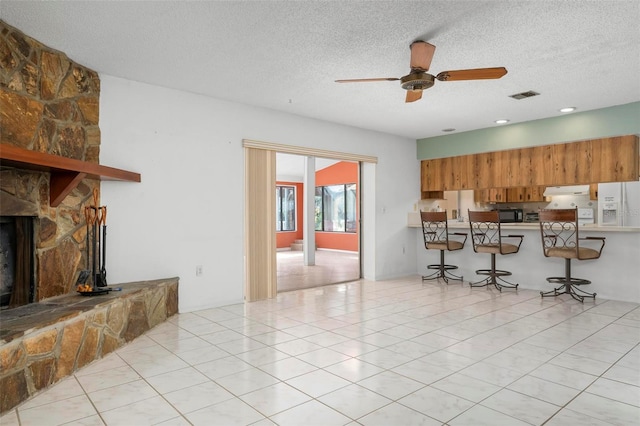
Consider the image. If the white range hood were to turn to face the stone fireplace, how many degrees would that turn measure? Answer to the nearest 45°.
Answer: approximately 45° to its right

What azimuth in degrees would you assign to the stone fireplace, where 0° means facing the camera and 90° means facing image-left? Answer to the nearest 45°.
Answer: approximately 315°

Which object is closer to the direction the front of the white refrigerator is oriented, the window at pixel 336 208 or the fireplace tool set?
the fireplace tool set

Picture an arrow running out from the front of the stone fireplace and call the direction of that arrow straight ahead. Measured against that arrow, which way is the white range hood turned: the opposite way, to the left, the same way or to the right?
to the right

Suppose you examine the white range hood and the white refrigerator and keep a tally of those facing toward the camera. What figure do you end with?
2

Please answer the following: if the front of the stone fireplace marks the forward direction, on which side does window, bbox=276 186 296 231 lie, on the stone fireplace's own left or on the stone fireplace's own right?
on the stone fireplace's own left

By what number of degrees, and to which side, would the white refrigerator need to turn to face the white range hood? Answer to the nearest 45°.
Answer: approximately 135° to its right

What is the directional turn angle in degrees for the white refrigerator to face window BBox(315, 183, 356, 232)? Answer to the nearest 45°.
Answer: approximately 90° to its right

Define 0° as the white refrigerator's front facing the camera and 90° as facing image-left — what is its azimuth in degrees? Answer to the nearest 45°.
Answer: approximately 0°
